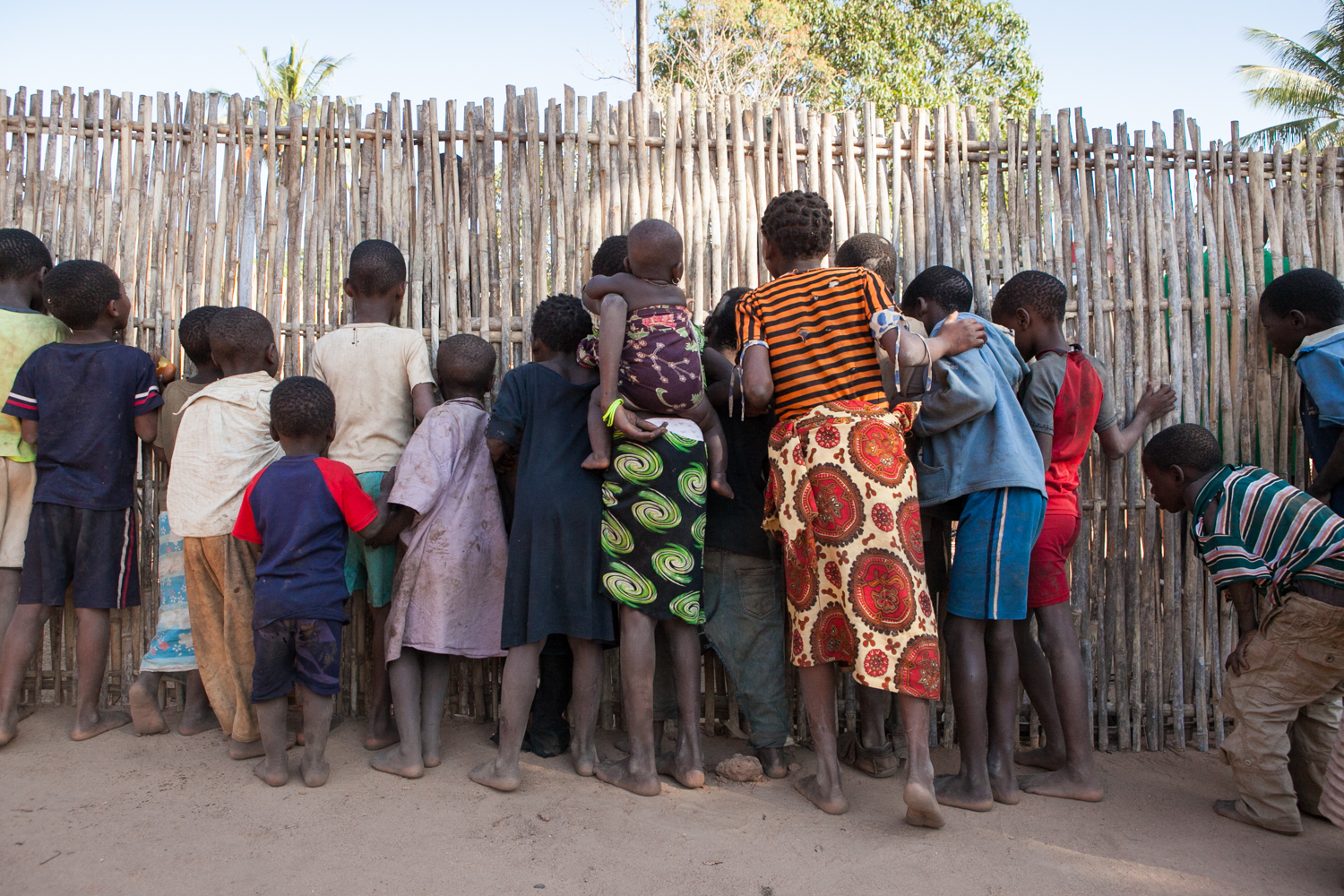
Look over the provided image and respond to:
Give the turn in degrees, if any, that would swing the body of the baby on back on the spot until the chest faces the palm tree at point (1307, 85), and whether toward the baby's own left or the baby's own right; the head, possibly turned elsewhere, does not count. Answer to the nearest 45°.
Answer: approximately 45° to the baby's own right

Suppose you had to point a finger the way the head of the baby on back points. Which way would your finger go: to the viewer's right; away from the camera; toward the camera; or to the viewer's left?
away from the camera

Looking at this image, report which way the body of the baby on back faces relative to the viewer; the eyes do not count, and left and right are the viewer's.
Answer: facing away from the viewer

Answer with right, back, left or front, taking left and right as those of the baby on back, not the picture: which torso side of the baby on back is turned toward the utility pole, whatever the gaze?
front

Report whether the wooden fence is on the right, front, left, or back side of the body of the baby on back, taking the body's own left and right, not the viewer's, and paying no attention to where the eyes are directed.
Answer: front

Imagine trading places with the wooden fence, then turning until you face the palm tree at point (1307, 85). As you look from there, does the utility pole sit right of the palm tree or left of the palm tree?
left
